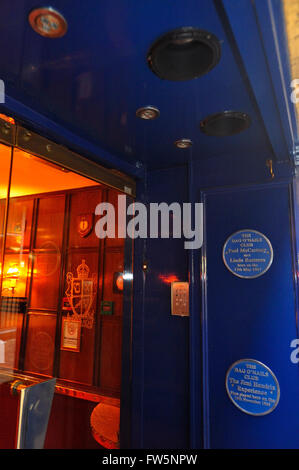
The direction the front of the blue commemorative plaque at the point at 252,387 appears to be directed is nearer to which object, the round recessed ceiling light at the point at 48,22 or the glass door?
the round recessed ceiling light

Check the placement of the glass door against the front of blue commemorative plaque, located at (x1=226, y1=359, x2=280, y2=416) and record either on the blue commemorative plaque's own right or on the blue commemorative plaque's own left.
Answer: on the blue commemorative plaque's own right

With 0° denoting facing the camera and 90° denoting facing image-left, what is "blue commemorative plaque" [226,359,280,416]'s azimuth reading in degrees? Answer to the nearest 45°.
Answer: approximately 45°
